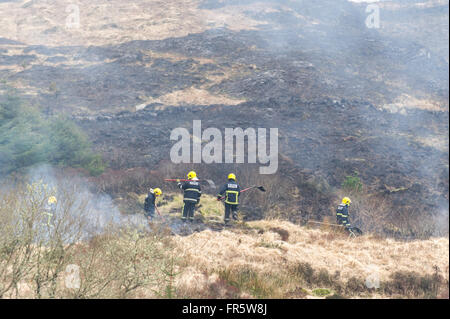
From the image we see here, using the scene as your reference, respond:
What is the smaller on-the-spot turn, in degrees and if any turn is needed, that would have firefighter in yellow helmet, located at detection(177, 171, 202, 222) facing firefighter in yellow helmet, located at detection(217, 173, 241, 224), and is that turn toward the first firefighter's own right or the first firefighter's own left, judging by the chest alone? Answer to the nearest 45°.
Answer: approximately 135° to the first firefighter's own right

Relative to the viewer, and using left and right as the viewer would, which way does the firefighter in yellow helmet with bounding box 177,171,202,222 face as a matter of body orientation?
facing away from the viewer and to the left of the viewer

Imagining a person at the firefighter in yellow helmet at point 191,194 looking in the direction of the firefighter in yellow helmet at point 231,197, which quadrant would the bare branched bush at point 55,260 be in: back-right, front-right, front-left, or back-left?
back-right

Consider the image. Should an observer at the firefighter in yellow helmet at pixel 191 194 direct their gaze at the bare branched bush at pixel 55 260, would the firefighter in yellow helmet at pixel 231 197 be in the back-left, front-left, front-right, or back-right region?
back-left
